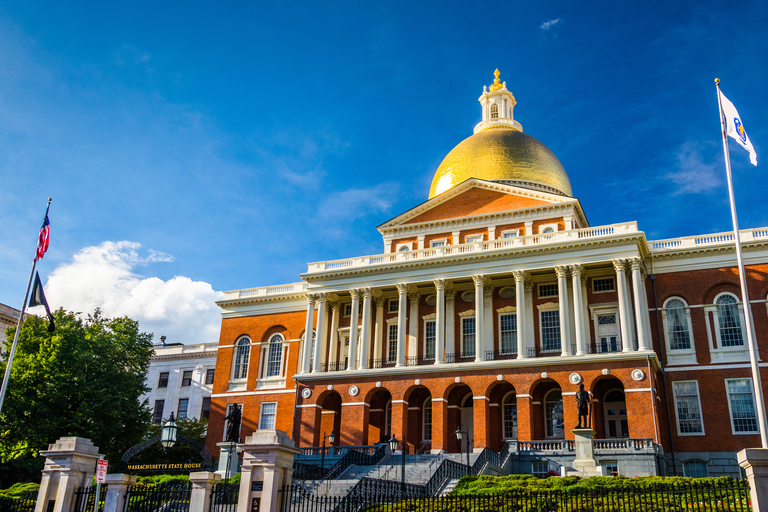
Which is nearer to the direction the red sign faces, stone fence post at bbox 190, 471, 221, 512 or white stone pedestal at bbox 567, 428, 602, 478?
the stone fence post

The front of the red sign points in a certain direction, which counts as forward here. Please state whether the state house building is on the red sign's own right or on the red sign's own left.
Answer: on the red sign's own left

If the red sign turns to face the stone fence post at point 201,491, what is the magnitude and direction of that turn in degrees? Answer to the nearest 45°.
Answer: approximately 45° to its left

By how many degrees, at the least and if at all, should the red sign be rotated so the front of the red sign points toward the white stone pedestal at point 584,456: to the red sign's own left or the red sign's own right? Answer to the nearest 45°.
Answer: approximately 90° to the red sign's own left

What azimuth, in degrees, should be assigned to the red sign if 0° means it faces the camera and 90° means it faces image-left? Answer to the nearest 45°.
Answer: approximately 0°

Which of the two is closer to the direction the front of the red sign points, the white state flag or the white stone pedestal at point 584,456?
the white state flag
